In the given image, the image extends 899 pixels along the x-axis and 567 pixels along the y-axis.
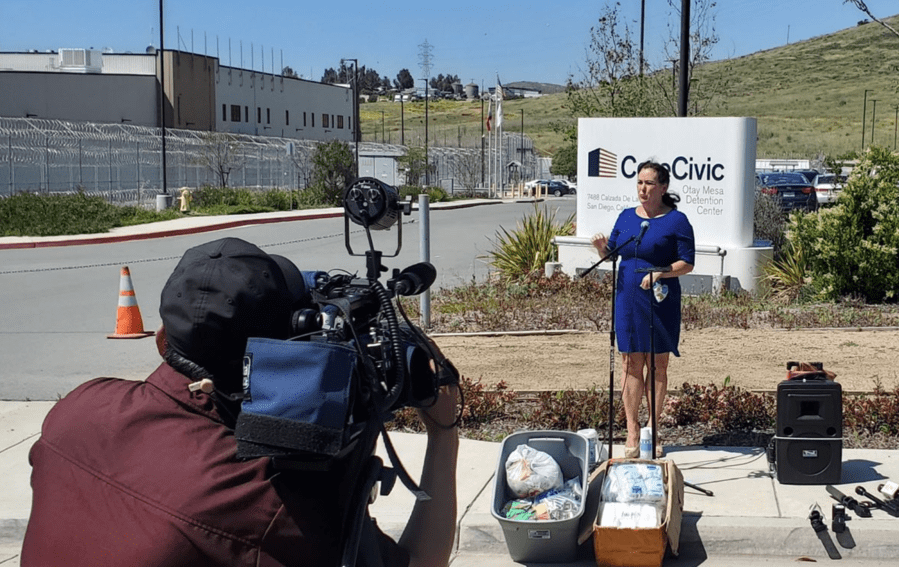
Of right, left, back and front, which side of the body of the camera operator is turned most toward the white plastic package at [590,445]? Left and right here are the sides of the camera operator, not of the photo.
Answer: front

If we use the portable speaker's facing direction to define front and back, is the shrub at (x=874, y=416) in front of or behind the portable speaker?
behind

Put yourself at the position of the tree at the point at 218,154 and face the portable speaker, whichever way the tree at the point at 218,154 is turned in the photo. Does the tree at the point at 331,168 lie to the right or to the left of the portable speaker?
left

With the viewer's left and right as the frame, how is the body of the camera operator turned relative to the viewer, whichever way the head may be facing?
facing away from the viewer and to the right of the viewer

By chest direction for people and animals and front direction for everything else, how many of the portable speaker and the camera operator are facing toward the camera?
1

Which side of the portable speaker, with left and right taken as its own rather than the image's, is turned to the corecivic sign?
back

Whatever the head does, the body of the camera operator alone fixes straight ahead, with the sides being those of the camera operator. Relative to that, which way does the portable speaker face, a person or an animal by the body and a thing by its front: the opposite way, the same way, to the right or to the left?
the opposite way

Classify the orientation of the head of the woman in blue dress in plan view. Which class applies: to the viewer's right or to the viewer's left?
to the viewer's left

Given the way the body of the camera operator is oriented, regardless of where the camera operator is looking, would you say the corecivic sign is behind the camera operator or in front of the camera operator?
in front

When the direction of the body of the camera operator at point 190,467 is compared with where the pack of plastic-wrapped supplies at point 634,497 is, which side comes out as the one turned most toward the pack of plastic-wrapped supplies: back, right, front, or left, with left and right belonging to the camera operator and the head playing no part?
front

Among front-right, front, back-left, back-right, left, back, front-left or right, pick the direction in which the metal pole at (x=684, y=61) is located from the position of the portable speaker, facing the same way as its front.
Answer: back

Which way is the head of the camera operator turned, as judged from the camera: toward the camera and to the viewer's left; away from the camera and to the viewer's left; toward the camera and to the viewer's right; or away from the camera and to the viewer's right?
away from the camera and to the viewer's right

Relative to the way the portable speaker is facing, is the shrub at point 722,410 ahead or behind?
behind

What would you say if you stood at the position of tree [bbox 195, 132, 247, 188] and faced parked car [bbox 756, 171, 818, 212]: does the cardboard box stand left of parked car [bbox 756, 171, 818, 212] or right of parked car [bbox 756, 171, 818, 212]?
right

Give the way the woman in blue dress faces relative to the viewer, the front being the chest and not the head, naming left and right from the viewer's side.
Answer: facing the viewer and to the left of the viewer
